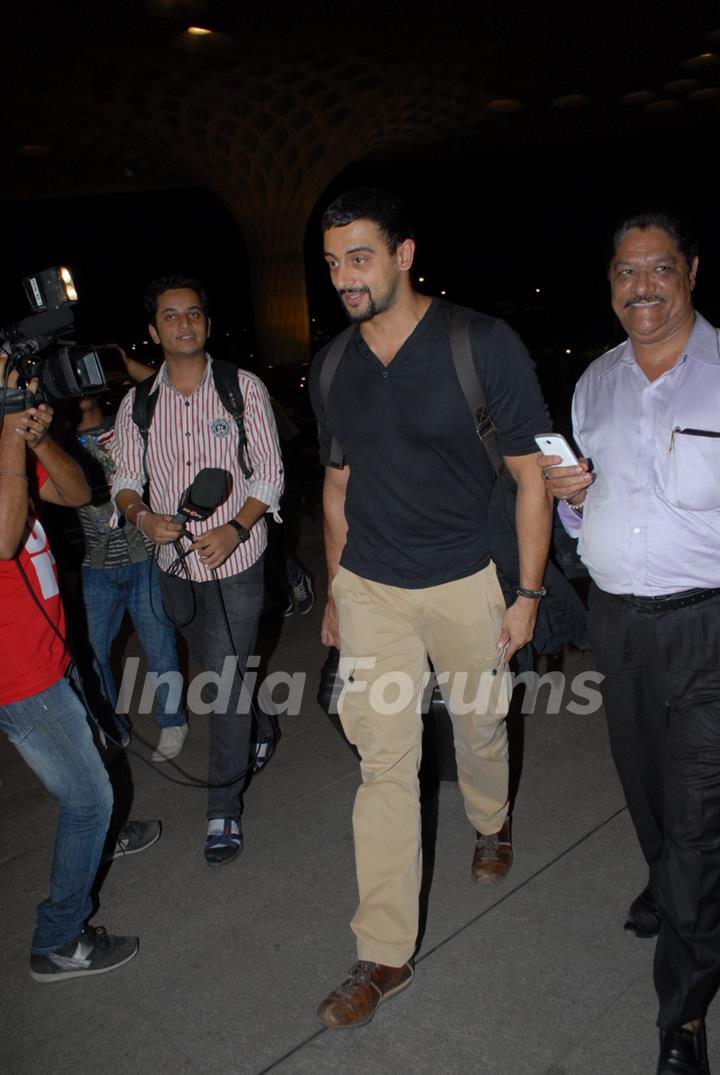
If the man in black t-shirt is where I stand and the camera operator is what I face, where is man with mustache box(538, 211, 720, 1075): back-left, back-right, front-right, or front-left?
back-left

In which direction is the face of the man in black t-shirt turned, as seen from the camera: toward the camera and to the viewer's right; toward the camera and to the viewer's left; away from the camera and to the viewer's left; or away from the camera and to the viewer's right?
toward the camera and to the viewer's left

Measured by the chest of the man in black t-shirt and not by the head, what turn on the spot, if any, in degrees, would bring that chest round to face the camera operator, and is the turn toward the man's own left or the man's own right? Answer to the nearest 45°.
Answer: approximately 45° to the man's own right

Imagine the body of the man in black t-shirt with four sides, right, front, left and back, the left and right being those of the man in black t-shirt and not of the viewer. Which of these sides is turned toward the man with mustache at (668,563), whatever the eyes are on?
left
